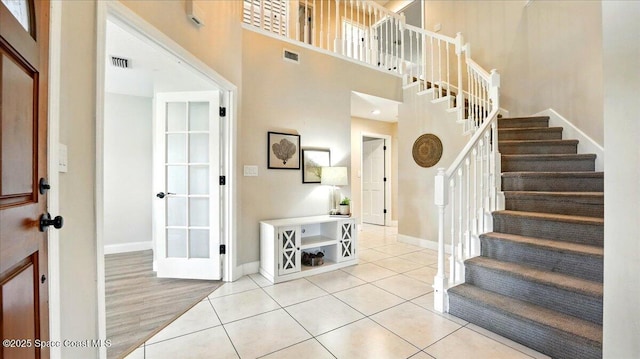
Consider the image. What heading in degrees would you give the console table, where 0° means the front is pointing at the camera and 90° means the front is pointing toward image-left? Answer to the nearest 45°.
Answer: approximately 315°

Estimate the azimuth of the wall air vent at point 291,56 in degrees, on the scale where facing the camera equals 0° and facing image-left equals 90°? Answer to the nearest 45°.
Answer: approximately 315°

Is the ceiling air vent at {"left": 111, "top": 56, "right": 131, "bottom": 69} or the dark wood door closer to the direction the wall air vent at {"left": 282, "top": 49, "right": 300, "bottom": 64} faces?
the dark wood door

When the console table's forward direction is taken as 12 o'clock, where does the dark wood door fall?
The dark wood door is roughly at 2 o'clock from the console table.

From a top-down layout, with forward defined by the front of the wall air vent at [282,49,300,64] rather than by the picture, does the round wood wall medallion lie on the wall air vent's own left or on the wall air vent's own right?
on the wall air vent's own left

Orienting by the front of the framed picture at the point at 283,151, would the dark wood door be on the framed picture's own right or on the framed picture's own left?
on the framed picture's own right

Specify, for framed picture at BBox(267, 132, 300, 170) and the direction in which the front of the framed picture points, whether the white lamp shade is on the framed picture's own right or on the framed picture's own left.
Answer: on the framed picture's own left
